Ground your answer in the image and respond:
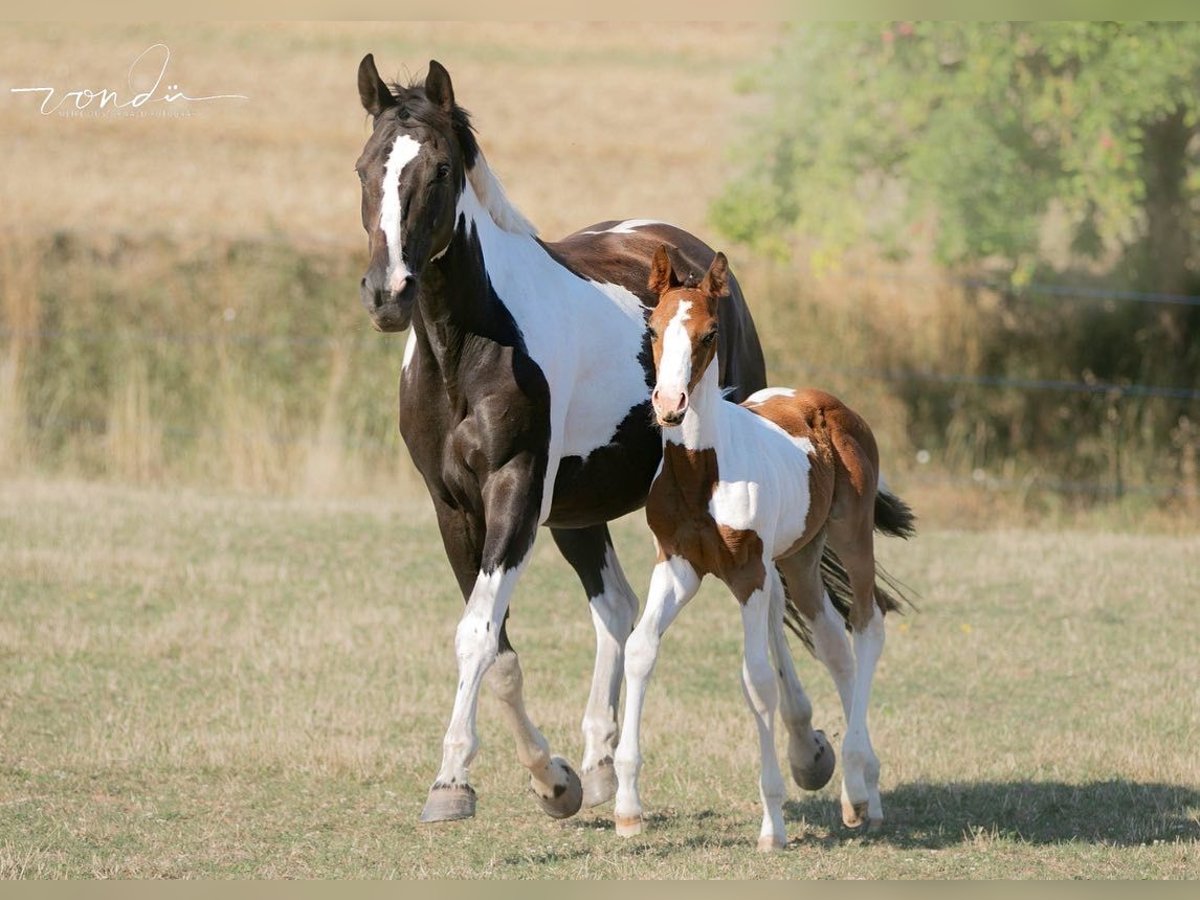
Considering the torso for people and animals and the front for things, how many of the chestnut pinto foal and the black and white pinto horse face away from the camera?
0

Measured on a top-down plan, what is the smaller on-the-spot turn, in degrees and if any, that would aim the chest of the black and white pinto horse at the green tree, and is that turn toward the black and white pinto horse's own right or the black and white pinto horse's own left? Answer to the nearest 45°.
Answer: approximately 180°

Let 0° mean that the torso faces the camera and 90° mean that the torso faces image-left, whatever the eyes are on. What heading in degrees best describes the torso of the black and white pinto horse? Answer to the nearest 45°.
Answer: approximately 45°

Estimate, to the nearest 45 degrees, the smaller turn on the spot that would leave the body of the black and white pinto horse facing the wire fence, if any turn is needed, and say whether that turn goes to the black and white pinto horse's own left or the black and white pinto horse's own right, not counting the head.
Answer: approximately 135° to the black and white pinto horse's own right

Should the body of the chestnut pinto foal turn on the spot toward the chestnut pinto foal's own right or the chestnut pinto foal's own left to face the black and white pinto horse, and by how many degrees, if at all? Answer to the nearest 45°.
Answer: approximately 45° to the chestnut pinto foal's own right

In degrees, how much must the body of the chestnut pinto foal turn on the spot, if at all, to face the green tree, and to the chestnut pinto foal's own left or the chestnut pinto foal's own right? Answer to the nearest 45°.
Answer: approximately 135° to the chestnut pinto foal's own right

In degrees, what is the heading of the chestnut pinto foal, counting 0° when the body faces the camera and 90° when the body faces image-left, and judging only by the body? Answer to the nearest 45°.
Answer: approximately 45°

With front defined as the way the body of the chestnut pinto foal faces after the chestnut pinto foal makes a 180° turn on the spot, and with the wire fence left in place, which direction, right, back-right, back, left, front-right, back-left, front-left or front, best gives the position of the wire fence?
front-left
